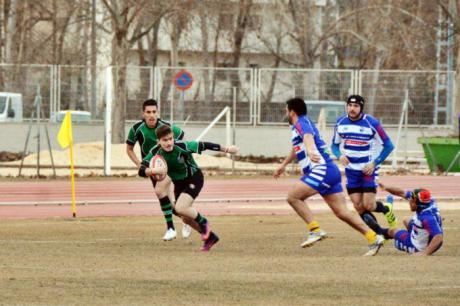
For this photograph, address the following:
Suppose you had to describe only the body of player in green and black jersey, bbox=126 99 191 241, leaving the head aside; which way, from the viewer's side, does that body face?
toward the camera

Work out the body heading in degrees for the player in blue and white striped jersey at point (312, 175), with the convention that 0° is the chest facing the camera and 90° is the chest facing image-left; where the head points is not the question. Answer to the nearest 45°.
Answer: approximately 90°

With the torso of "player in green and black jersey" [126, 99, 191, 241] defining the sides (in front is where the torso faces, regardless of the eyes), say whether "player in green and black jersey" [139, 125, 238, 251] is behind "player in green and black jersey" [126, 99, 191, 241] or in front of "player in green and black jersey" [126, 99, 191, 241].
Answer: in front

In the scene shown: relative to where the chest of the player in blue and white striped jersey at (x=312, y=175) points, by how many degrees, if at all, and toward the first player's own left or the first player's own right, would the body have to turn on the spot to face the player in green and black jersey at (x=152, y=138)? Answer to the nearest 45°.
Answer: approximately 45° to the first player's own right

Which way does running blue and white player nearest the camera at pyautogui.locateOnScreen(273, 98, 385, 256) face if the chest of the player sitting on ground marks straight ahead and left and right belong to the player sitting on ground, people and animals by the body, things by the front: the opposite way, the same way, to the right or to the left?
the same way

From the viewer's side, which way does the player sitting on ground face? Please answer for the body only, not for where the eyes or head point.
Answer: to the viewer's left

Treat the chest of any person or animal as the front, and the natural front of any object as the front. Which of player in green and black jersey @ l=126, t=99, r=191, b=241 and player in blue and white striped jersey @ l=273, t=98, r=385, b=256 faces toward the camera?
the player in green and black jersey

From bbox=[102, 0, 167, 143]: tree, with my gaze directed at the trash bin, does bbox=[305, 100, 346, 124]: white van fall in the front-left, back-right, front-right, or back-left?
front-left

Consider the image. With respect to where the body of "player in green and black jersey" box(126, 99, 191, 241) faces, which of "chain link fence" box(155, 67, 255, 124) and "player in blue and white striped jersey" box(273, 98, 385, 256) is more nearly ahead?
the player in blue and white striped jersey

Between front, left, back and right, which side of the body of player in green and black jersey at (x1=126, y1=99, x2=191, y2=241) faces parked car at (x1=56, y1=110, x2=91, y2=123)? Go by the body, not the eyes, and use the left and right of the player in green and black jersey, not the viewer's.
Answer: back

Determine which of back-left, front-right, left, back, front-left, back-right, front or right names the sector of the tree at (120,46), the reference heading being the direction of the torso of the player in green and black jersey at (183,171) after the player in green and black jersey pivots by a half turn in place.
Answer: front-left

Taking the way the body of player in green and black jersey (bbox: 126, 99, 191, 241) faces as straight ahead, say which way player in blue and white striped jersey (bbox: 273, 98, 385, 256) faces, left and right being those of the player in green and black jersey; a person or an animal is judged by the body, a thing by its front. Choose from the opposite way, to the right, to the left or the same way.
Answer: to the right

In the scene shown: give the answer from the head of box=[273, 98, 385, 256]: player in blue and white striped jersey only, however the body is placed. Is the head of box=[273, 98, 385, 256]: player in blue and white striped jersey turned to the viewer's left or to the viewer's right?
to the viewer's left

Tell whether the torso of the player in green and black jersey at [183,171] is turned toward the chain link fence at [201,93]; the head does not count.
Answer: no
